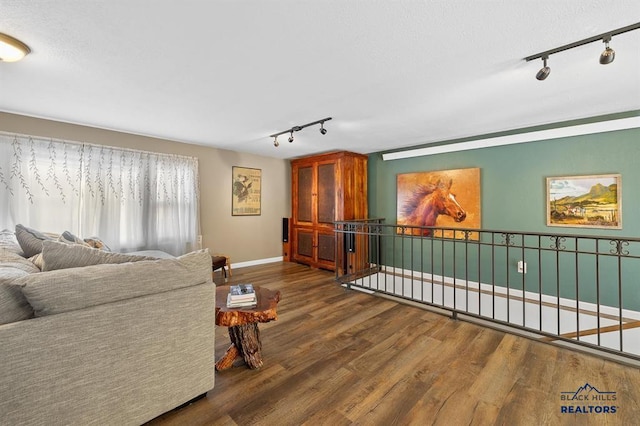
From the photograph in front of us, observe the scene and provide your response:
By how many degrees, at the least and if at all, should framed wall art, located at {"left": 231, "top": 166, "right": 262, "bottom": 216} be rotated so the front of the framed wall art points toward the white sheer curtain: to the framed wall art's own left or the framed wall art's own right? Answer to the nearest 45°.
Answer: approximately 90° to the framed wall art's own right

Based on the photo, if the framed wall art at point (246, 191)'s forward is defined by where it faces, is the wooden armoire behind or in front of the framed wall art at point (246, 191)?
in front

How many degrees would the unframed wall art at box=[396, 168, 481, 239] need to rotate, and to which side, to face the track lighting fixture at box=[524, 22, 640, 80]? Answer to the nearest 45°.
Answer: approximately 45° to its left

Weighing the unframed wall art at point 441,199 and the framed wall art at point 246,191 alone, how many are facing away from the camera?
0

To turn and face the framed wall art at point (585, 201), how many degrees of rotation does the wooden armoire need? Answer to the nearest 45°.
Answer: approximately 90° to its left

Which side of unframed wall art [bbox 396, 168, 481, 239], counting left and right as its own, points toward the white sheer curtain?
front

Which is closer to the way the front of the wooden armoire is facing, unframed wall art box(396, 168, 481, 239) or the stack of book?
the stack of book

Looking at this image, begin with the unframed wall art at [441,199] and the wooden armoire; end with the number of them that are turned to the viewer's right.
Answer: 0

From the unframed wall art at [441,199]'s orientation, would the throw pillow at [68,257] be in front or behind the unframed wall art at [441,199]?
in front

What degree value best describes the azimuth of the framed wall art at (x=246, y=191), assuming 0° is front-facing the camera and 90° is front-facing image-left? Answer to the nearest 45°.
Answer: approximately 315°

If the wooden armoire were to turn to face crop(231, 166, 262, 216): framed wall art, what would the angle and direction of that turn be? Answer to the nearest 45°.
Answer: approximately 45° to its right

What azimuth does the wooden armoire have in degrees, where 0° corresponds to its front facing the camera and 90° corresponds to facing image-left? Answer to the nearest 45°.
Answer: approximately 45°
